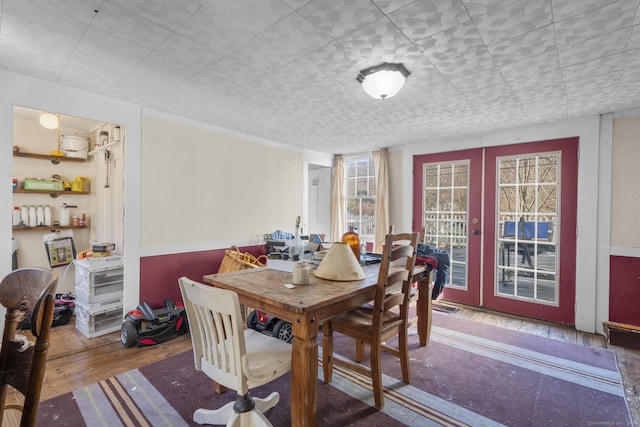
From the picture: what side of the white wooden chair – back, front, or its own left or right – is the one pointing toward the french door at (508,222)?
front

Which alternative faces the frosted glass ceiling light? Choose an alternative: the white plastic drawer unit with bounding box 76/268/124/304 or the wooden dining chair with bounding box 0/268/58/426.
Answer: the white plastic drawer unit

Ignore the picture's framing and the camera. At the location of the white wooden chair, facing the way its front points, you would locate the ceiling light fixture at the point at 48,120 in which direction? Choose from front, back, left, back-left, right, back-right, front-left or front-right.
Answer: left

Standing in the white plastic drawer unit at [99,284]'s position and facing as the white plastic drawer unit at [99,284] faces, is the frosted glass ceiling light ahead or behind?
ahead

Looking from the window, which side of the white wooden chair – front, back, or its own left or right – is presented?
front

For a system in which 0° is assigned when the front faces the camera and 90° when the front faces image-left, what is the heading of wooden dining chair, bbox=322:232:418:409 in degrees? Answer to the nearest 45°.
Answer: approximately 135°

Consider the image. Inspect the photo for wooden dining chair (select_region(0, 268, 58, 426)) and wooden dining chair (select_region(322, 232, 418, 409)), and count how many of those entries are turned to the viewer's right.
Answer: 0

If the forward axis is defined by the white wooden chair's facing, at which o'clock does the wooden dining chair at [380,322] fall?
The wooden dining chair is roughly at 1 o'clock from the white wooden chair.

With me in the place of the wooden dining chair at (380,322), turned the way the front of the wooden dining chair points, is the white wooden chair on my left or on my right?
on my left

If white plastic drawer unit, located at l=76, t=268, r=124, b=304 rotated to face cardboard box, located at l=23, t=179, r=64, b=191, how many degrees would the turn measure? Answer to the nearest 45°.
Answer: approximately 180°

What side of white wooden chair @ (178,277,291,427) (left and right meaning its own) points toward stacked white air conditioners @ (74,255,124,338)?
left
